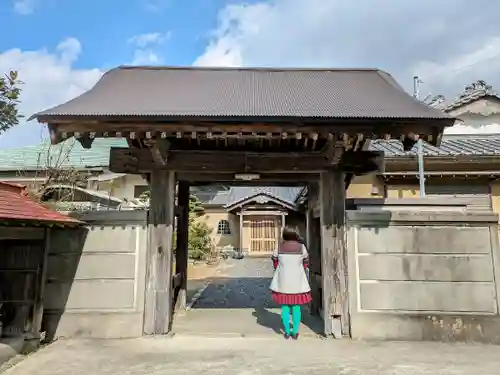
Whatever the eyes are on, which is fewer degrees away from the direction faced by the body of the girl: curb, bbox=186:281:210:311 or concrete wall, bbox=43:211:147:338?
the curb

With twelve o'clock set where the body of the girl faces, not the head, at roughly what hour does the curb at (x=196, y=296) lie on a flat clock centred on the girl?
The curb is roughly at 11 o'clock from the girl.

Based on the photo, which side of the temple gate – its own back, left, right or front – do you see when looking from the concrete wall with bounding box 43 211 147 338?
right

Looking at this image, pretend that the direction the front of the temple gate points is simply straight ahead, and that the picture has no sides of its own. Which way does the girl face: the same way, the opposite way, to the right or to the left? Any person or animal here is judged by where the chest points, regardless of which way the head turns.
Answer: the opposite way

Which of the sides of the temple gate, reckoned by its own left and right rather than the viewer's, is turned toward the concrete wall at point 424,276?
left

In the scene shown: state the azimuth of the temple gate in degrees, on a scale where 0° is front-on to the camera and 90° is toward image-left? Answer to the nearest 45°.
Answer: approximately 0°

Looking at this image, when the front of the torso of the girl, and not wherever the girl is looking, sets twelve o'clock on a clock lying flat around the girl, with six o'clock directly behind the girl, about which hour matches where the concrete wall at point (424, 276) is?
The concrete wall is roughly at 3 o'clock from the girl.

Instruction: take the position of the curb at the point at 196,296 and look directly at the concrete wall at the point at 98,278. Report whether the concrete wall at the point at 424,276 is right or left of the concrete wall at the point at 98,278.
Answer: left

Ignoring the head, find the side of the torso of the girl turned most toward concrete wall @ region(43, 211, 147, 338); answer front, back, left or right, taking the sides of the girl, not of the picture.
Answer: left

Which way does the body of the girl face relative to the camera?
away from the camera

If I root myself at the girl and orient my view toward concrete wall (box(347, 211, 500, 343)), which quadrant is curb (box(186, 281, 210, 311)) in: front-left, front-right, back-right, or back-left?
back-left
